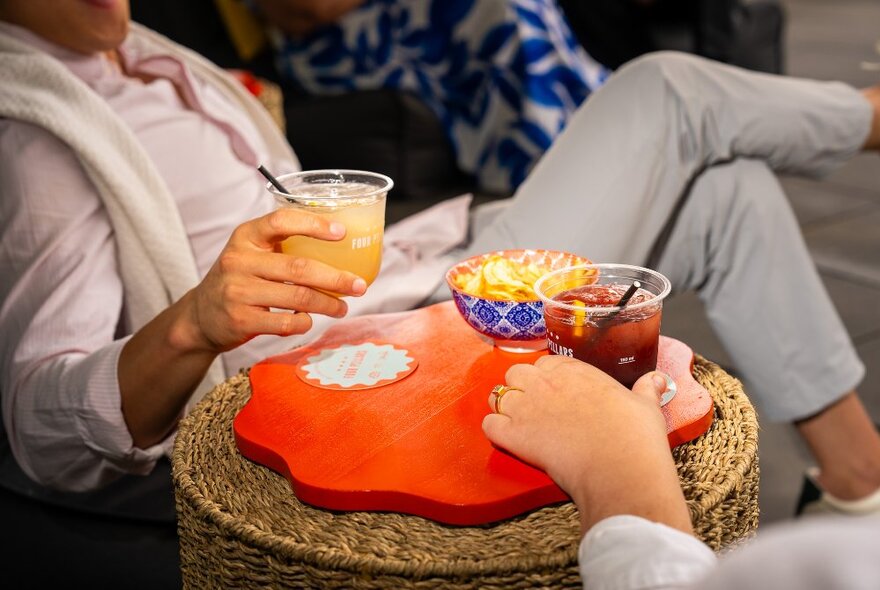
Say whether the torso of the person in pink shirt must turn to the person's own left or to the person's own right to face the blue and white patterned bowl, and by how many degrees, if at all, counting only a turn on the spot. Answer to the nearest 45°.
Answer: approximately 45° to the person's own right

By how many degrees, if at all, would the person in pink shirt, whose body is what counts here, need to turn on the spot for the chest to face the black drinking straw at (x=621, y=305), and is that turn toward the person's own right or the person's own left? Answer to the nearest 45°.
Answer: approximately 45° to the person's own right

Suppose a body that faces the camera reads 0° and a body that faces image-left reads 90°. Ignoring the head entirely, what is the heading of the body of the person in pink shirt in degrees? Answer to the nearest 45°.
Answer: approximately 270°
